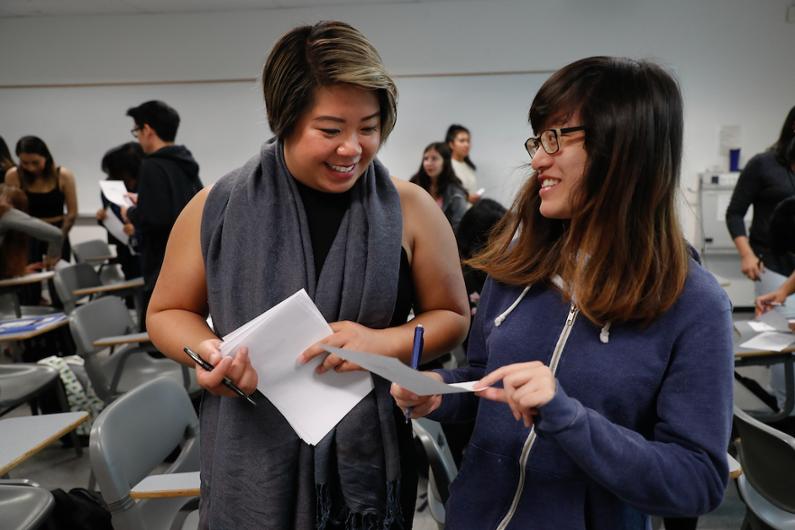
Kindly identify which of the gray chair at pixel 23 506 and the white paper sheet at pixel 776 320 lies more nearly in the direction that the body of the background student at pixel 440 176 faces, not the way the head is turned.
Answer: the gray chair

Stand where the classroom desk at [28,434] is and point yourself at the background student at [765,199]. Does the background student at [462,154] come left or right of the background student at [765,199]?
left

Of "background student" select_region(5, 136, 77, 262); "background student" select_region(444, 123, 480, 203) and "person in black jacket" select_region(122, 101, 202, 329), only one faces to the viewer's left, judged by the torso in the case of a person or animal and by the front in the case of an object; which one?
the person in black jacket

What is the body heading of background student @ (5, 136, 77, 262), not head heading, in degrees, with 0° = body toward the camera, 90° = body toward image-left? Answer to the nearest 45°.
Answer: approximately 0°

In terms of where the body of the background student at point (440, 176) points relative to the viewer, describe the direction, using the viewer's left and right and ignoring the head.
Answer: facing the viewer and to the left of the viewer

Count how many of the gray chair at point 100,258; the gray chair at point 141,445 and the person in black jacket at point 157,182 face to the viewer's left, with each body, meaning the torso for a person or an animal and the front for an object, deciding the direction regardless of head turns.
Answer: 1

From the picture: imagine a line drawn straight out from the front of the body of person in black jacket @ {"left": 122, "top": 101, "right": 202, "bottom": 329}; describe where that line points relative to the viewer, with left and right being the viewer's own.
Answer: facing to the left of the viewer

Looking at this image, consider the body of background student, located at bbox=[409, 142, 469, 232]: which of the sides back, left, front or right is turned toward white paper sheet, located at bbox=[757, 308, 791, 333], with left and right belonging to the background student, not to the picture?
left

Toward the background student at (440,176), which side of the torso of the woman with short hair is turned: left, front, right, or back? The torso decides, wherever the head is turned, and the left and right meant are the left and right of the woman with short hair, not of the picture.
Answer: back

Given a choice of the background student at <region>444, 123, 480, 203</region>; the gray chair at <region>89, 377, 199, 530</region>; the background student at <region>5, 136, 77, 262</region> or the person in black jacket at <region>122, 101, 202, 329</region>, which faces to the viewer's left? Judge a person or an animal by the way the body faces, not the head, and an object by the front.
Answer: the person in black jacket

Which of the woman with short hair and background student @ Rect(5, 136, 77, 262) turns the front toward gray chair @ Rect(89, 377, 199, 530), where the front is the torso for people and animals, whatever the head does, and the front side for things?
the background student

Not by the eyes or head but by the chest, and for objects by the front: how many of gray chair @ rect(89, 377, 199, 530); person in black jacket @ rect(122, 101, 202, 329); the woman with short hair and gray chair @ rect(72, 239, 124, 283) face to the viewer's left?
1
